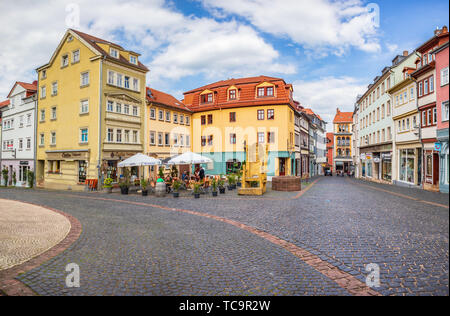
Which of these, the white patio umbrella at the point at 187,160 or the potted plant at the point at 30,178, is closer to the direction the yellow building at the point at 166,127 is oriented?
the white patio umbrella

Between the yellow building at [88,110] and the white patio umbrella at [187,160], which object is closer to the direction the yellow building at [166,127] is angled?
the white patio umbrella

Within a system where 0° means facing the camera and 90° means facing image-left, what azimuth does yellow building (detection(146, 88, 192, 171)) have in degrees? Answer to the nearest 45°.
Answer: approximately 315°
